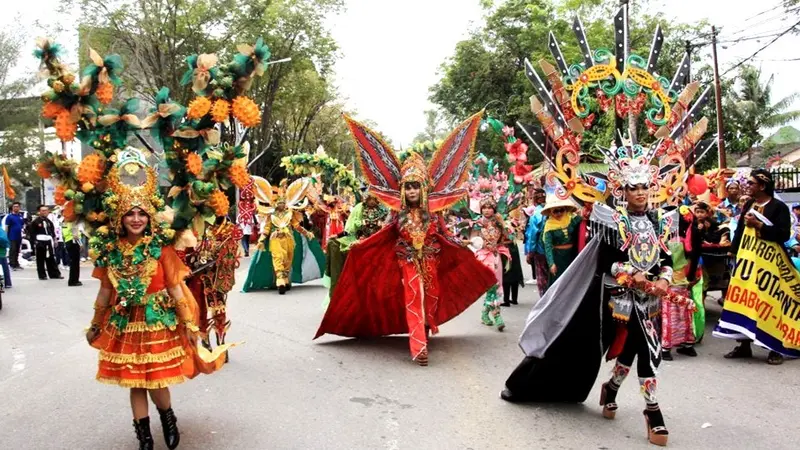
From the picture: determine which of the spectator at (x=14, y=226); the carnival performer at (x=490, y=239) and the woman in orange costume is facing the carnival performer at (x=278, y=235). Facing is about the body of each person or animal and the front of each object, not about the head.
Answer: the spectator

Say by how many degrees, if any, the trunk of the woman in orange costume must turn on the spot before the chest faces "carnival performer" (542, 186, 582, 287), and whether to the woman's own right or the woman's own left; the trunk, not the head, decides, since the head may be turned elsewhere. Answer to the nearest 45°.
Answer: approximately 135° to the woman's own left

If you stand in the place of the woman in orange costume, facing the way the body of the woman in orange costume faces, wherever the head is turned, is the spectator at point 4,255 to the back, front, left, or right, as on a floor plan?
back

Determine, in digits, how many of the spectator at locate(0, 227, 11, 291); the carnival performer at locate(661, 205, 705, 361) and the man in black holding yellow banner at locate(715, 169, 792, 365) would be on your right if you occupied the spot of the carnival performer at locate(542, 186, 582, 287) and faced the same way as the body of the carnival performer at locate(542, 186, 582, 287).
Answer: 1

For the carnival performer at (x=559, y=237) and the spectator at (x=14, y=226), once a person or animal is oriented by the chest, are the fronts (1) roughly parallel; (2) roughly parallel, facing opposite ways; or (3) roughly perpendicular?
roughly perpendicular

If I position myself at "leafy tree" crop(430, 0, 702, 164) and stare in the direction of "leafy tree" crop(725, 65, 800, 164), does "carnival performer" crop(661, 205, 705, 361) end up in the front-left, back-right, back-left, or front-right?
back-right

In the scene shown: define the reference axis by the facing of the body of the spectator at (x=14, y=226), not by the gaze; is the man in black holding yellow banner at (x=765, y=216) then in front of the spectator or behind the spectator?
in front

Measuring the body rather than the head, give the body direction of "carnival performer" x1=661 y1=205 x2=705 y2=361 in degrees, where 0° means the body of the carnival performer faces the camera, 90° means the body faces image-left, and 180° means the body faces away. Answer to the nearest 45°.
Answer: approximately 45°

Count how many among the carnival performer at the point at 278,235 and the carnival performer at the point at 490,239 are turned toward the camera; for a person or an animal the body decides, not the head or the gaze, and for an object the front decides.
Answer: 2

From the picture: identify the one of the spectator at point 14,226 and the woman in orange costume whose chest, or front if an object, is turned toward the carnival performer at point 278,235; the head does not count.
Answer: the spectator

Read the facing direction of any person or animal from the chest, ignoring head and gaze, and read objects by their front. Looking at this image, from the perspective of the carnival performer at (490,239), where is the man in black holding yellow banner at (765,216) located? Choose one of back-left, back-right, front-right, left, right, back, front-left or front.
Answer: front-left
